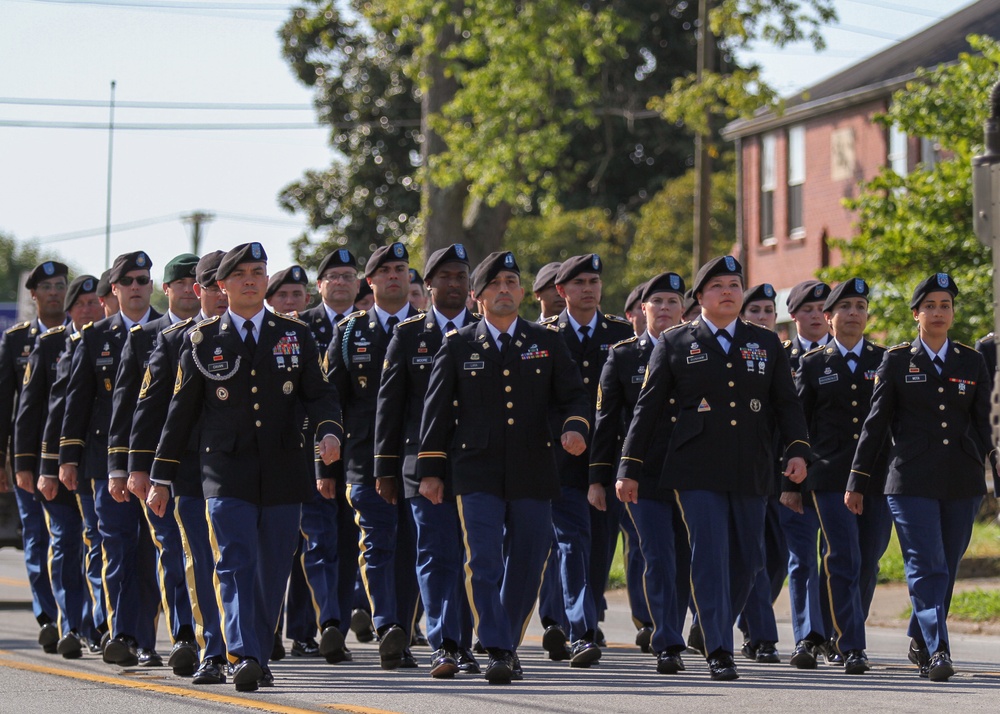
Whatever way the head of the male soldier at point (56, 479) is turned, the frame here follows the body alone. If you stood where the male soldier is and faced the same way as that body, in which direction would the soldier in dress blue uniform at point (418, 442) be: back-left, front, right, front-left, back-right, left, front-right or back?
front-left

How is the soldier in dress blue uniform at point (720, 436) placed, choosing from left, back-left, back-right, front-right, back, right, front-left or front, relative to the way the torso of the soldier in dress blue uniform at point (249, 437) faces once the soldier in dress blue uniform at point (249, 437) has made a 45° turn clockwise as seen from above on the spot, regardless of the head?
back-left

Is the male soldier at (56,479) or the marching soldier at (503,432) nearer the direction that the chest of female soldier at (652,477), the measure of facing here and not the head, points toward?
the marching soldier

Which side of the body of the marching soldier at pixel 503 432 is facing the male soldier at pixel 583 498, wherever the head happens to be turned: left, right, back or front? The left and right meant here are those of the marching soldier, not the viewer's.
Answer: back

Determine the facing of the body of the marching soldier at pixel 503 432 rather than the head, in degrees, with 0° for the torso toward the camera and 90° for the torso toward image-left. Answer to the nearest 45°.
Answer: approximately 0°

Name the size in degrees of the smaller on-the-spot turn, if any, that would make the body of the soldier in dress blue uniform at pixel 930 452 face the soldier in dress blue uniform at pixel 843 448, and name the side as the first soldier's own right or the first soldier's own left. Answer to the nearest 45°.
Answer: approximately 135° to the first soldier's own right

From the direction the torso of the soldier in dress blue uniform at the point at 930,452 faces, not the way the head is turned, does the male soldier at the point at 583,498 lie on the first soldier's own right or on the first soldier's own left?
on the first soldier's own right

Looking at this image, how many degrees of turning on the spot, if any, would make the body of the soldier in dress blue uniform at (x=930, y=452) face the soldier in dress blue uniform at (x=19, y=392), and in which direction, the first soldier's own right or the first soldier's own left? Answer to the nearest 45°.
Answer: approximately 90° to the first soldier's own right

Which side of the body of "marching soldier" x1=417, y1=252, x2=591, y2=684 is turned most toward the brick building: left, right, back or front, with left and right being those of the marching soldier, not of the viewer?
back
